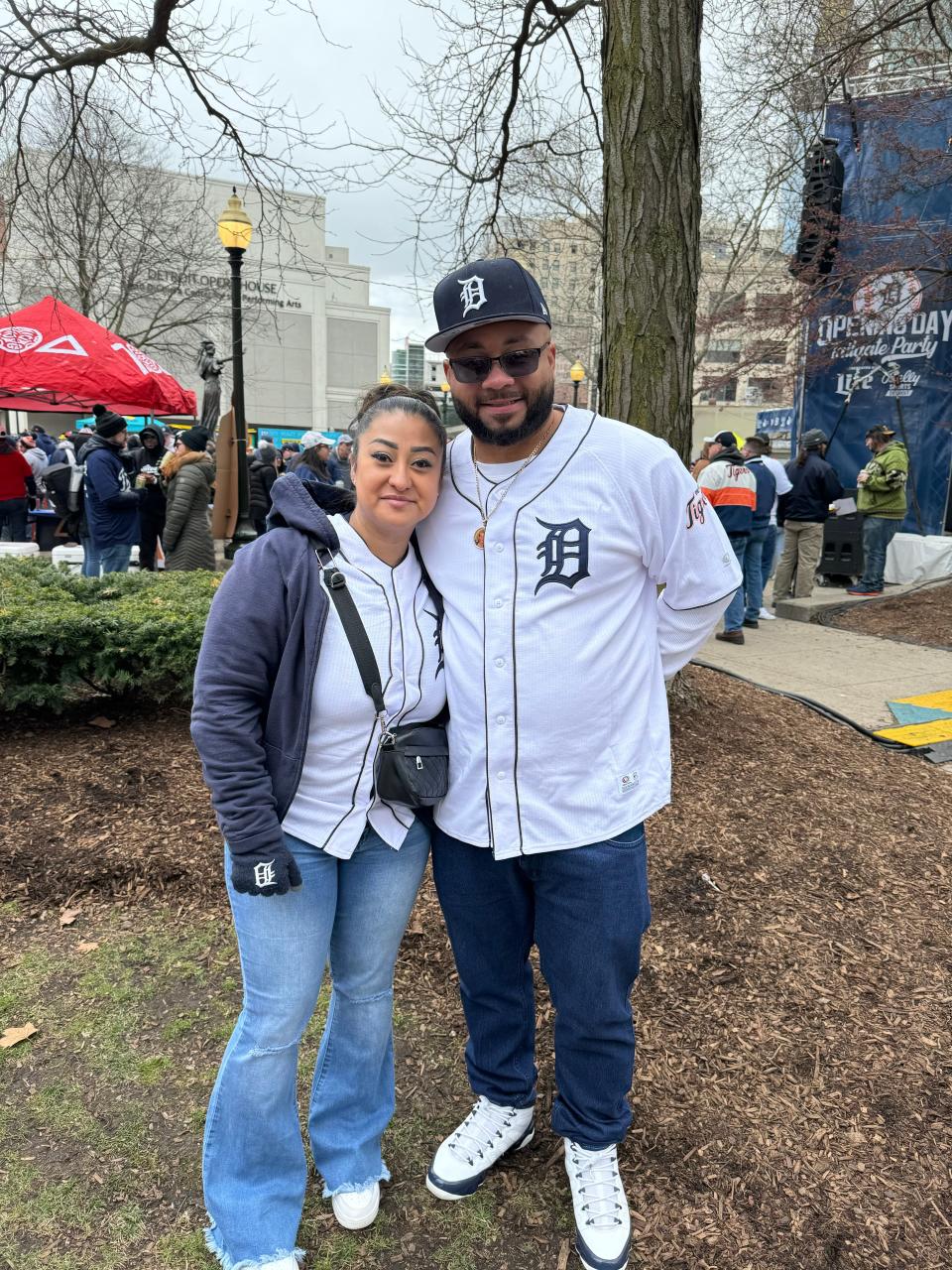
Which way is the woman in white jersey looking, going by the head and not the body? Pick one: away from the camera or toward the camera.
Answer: toward the camera

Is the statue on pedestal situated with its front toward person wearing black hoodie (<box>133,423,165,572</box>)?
no

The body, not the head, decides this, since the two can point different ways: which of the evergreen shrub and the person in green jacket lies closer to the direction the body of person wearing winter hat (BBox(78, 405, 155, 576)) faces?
the person in green jacket

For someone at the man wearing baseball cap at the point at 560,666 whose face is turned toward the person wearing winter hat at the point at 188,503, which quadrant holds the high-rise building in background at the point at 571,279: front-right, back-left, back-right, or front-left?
front-right

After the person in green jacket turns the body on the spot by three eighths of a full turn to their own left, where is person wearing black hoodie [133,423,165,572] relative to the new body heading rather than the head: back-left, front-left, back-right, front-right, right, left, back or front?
right

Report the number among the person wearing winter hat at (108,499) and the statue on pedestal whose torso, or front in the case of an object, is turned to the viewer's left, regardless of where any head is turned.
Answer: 0

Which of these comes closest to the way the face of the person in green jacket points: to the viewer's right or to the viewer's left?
to the viewer's left

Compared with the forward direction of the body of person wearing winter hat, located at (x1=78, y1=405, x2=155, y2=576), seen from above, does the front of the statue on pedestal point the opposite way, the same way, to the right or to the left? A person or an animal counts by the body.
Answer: the same way

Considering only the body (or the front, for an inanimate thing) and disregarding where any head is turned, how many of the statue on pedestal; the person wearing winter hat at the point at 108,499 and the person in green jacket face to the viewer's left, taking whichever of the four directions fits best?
1

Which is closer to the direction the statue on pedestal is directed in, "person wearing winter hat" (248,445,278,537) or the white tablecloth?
the white tablecloth

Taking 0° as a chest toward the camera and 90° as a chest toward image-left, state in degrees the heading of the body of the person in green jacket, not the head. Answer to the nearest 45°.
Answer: approximately 90°

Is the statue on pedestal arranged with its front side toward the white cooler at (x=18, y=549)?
no

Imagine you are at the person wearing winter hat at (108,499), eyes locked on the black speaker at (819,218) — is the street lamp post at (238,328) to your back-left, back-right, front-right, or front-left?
front-left

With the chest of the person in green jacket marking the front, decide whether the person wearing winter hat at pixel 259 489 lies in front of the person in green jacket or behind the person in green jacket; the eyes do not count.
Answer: in front
